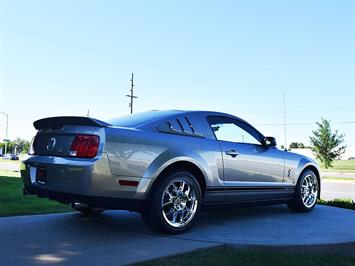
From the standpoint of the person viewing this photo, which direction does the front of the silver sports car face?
facing away from the viewer and to the right of the viewer

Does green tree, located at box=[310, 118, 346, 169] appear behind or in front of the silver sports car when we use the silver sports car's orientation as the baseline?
in front
